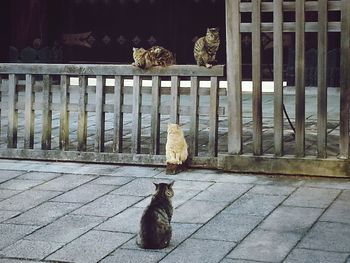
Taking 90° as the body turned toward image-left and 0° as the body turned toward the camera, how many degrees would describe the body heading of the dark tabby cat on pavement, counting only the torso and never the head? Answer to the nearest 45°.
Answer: approximately 225°

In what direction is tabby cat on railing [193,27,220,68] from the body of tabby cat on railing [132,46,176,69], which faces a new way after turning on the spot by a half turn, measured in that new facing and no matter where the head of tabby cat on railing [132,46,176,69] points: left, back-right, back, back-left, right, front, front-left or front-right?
front

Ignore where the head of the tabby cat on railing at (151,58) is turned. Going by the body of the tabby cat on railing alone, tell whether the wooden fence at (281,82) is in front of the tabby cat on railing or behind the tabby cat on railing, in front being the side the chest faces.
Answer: behind

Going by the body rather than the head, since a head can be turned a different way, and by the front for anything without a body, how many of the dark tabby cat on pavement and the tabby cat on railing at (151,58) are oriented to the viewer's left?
1

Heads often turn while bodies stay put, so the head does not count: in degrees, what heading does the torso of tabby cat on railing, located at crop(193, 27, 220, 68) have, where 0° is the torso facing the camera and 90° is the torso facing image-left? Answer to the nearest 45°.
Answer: approximately 315°

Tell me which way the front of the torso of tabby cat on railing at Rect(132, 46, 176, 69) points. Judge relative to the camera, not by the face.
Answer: to the viewer's left
